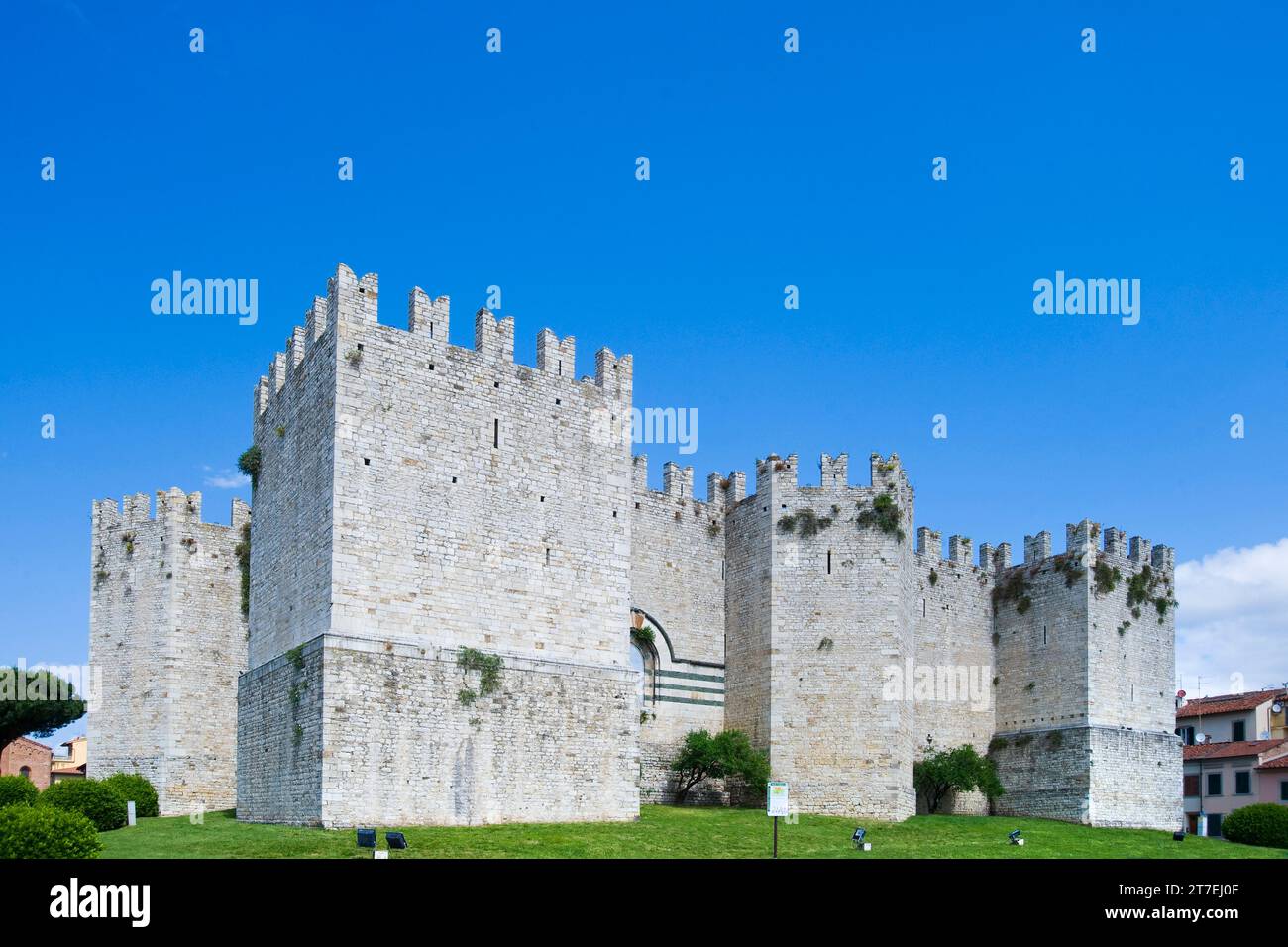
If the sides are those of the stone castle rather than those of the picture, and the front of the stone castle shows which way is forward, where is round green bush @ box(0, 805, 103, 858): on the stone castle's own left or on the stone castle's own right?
on the stone castle's own right

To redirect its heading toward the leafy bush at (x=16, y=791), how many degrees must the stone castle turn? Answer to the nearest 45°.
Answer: approximately 135° to its right

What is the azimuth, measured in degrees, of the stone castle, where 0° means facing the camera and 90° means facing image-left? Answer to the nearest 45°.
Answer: approximately 315°

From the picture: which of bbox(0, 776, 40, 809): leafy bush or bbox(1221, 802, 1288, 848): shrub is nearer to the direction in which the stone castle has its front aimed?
the shrub

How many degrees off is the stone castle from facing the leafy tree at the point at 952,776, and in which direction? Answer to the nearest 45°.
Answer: approximately 90° to its left

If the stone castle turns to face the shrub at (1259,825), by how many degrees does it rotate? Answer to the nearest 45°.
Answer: approximately 45° to its left
